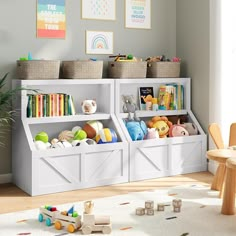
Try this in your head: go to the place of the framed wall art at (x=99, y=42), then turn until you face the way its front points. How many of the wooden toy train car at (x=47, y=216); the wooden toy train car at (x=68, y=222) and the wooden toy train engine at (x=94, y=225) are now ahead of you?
3

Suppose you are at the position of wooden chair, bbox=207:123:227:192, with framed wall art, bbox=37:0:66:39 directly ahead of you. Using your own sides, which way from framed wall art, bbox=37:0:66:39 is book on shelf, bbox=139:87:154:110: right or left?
right

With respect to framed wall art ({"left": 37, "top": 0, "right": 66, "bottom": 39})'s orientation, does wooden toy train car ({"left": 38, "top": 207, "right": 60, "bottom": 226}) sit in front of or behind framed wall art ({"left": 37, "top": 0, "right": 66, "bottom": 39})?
in front

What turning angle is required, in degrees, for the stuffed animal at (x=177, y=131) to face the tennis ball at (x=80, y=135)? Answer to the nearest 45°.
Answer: approximately 90° to its right

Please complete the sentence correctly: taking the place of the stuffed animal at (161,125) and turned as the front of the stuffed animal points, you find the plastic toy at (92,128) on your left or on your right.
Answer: on your right

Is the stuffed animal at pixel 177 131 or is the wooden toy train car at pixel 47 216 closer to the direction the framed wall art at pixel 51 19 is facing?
the wooden toy train car

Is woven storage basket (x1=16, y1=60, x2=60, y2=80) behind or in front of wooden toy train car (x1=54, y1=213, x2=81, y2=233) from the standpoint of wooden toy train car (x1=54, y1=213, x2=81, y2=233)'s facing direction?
behind

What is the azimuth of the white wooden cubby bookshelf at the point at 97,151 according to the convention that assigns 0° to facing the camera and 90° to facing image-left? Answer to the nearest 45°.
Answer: approximately 315°
